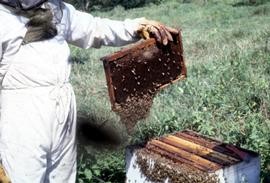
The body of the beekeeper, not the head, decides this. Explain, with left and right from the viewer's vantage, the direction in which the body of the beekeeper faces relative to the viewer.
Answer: facing the viewer and to the right of the viewer
